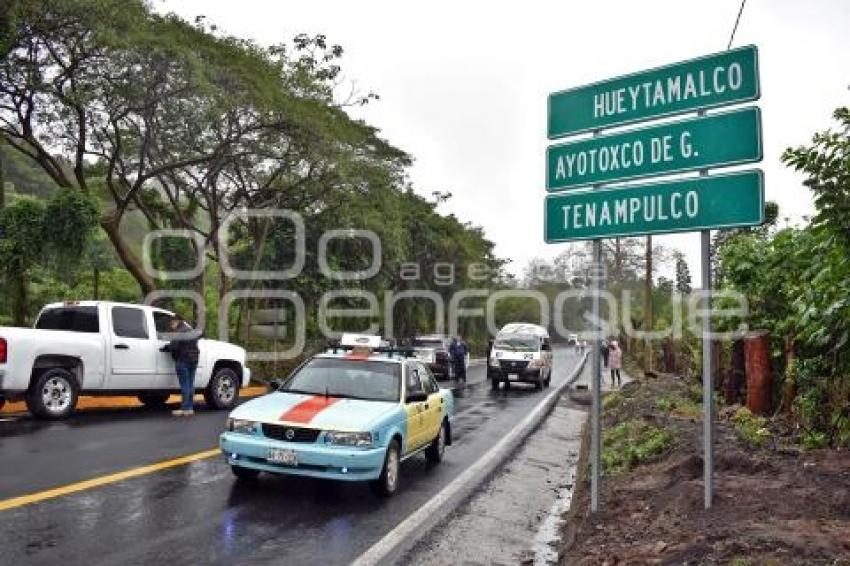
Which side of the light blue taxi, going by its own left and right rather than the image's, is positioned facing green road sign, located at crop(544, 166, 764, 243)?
left

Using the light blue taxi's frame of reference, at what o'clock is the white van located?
The white van is roughly at 5 o'clock from the light blue taxi.

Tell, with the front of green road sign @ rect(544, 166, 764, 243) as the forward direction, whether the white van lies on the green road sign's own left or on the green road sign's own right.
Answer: on the green road sign's own right

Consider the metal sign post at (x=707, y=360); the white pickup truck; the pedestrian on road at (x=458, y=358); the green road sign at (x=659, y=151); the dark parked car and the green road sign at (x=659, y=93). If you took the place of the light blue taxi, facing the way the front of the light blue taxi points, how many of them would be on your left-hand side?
3

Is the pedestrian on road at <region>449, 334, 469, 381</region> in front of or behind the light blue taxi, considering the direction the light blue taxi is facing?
behind

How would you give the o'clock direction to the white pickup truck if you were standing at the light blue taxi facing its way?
The white pickup truck is roughly at 3 o'clock from the light blue taxi.

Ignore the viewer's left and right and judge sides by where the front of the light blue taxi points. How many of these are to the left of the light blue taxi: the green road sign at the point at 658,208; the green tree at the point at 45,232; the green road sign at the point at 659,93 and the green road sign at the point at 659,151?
3

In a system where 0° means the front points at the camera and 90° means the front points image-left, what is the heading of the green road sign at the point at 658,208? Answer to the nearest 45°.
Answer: approximately 45°

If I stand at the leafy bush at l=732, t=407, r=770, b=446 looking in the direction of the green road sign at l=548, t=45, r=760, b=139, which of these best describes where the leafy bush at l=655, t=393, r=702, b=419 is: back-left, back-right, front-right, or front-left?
back-right

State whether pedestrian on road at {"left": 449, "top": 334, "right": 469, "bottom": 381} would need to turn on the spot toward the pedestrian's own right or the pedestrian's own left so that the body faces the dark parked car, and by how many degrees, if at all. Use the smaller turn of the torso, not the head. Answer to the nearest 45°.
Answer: approximately 45° to the pedestrian's own right
